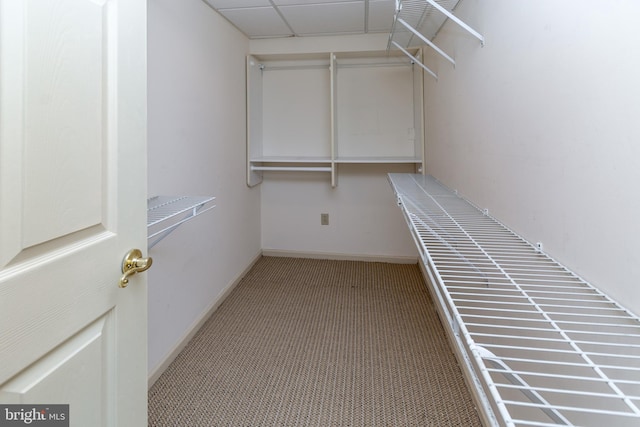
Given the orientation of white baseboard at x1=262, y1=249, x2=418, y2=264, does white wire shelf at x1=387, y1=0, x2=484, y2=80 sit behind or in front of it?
in front

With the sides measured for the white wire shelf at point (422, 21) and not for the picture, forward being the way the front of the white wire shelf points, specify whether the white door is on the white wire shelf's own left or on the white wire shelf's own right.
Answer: on the white wire shelf's own left

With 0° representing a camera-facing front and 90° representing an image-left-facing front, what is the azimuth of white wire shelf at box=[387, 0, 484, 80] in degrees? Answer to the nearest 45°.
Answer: approximately 90°

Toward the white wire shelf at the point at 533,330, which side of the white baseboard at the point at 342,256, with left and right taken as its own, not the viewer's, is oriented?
front

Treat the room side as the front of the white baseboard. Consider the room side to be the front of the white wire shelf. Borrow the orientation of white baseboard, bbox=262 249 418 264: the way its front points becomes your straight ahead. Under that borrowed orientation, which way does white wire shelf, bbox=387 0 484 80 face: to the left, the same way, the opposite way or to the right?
to the right

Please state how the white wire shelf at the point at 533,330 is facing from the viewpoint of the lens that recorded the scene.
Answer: facing to the left of the viewer

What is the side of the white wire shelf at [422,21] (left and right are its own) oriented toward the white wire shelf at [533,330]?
left

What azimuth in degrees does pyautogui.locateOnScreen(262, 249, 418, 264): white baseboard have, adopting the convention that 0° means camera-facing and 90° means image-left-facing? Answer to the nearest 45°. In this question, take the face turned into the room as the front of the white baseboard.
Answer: approximately 0°
